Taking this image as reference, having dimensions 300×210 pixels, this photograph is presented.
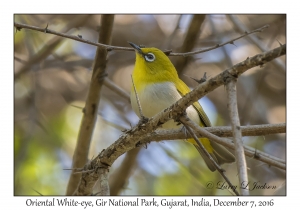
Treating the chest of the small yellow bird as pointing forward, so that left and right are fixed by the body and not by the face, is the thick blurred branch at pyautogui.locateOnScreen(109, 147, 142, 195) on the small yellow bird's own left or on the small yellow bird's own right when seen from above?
on the small yellow bird's own right

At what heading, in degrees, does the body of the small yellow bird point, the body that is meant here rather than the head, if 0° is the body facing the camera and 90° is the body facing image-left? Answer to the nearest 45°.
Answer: approximately 45°

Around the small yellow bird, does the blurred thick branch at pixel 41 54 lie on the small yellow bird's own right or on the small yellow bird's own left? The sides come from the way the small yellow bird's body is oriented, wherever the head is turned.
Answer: on the small yellow bird's own right
